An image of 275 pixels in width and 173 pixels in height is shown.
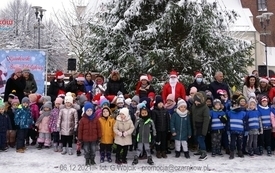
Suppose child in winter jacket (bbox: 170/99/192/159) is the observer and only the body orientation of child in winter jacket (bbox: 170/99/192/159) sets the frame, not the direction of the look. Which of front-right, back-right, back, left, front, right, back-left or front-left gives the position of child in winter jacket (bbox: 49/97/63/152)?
right

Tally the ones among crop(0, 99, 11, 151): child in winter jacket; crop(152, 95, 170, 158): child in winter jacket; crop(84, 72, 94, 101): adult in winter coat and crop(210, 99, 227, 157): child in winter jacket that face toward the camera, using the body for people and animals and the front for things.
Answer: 4

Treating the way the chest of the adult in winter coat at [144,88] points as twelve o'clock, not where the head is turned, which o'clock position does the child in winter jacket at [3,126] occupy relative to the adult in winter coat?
The child in winter jacket is roughly at 3 o'clock from the adult in winter coat.

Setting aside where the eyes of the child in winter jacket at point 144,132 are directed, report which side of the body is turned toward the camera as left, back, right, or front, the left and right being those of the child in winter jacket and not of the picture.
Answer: front

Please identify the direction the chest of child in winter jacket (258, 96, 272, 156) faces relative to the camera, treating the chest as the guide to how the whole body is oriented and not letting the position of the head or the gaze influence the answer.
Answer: toward the camera

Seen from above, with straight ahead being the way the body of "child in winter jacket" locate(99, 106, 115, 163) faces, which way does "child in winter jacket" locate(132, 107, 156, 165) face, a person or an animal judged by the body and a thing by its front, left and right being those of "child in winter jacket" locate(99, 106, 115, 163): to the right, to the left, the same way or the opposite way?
the same way

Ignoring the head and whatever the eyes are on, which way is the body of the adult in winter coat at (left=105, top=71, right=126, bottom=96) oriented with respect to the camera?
toward the camera

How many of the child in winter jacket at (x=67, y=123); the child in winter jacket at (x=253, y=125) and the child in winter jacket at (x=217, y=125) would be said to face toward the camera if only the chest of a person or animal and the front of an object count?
3

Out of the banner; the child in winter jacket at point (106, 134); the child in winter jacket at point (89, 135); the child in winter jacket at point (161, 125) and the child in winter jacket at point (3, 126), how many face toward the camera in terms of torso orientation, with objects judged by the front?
5

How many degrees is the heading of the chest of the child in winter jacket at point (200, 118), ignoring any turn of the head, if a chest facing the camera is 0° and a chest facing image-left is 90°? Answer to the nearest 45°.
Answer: approximately 45°

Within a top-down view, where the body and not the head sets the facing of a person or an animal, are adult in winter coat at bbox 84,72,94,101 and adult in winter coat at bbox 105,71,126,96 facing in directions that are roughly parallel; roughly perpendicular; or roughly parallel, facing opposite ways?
roughly parallel

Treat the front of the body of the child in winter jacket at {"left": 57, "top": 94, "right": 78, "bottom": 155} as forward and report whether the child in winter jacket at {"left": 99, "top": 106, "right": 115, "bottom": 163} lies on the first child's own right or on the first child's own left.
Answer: on the first child's own left

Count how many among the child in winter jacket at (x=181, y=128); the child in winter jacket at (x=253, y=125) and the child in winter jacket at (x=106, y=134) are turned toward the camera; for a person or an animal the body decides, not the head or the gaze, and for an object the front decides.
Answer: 3

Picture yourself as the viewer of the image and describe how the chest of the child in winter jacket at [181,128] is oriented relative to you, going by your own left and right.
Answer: facing the viewer
